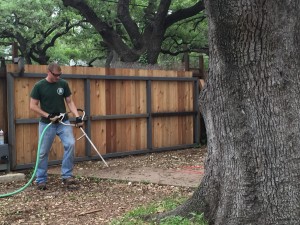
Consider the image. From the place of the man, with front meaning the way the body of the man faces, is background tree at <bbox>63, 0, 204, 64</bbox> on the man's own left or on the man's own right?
on the man's own left

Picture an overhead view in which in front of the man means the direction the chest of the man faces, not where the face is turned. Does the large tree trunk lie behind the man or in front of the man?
in front

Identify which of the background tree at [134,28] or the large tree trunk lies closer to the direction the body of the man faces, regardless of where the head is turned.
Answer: the large tree trunk

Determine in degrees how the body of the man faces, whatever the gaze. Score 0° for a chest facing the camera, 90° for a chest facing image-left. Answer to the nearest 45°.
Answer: approximately 315°

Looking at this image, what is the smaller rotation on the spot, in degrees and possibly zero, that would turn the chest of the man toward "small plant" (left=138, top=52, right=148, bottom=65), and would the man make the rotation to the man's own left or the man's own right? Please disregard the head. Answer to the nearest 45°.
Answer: approximately 135° to the man's own left

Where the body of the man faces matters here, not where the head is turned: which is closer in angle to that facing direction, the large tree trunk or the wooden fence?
the large tree trunk

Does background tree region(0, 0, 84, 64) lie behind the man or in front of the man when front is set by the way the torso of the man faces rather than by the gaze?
behind
